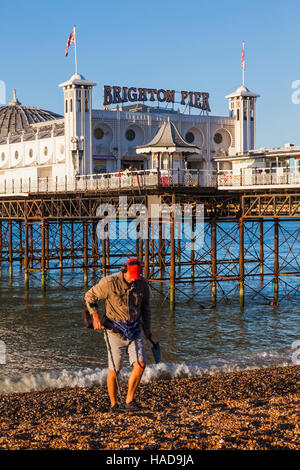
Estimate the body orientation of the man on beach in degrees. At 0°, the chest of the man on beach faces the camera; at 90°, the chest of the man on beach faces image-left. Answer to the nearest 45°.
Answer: approximately 0°
